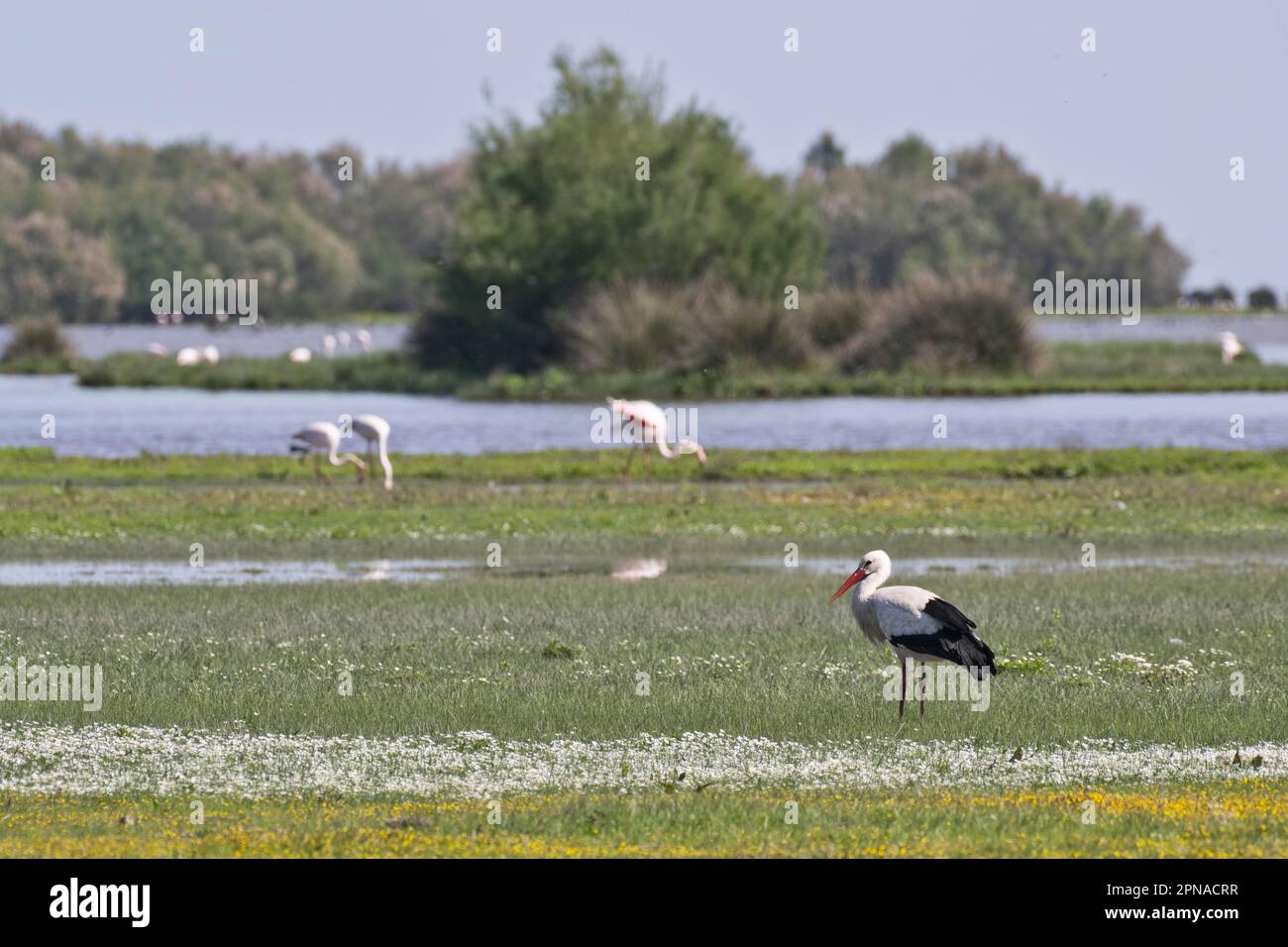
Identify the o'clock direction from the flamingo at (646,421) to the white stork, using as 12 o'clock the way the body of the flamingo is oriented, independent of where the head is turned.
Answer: The white stork is roughly at 3 o'clock from the flamingo.

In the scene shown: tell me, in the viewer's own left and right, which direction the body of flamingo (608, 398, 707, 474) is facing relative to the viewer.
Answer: facing to the right of the viewer

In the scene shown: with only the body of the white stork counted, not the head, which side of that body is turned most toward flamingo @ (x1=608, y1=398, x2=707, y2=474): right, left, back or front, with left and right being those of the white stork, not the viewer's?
right

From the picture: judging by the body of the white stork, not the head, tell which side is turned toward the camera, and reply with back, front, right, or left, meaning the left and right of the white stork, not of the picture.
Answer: left

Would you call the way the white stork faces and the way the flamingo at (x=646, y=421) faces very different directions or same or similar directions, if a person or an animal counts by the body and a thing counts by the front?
very different directions

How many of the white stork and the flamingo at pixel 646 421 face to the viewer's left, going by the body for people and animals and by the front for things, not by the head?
1

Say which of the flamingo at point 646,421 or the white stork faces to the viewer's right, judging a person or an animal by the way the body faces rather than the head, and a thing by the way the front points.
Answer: the flamingo
